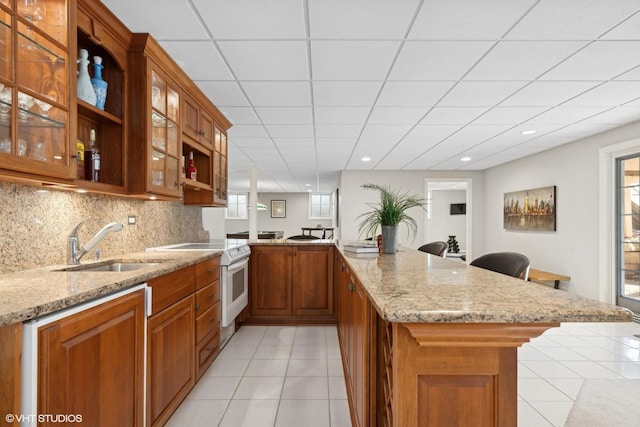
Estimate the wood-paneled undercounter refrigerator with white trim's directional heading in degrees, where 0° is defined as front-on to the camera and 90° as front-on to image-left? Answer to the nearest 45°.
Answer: approximately 315°

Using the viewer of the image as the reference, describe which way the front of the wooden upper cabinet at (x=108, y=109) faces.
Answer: facing the viewer and to the right of the viewer

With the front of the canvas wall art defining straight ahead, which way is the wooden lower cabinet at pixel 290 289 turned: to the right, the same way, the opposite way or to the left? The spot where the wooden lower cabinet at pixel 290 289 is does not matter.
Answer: to the left

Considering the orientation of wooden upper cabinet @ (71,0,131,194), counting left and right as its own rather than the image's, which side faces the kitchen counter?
front

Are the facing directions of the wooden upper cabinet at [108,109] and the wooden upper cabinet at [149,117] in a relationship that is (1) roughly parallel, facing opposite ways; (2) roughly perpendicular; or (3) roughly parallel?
roughly parallel

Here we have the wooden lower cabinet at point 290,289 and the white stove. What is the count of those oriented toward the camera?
1

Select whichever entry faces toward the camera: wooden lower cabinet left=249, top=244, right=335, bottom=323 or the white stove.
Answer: the wooden lower cabinet

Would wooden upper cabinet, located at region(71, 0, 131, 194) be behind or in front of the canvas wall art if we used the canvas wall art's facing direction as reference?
in front

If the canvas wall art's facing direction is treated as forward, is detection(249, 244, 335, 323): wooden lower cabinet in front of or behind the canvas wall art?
in front

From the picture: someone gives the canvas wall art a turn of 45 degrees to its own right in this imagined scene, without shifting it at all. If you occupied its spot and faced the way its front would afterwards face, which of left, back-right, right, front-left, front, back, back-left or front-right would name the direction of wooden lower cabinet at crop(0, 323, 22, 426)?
left

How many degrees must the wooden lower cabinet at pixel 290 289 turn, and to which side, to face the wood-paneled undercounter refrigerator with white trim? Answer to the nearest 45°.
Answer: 0° — it already faces it

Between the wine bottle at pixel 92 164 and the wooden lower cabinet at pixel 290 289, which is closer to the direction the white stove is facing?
the wooden lower cabinet

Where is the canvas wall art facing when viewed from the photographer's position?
facing the viewer and to the left of the viewer

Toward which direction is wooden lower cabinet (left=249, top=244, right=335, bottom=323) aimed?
toward the camera

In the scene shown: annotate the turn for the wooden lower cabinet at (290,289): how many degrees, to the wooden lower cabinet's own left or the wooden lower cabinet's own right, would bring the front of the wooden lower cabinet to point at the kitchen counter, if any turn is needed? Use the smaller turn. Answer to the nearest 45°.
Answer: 0° — it already faces it

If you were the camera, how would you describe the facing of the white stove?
facing to the right of the viewer

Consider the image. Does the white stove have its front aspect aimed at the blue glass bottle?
no
